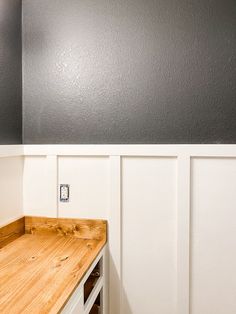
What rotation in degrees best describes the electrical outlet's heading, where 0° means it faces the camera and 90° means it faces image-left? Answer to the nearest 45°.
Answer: approximately 0°
